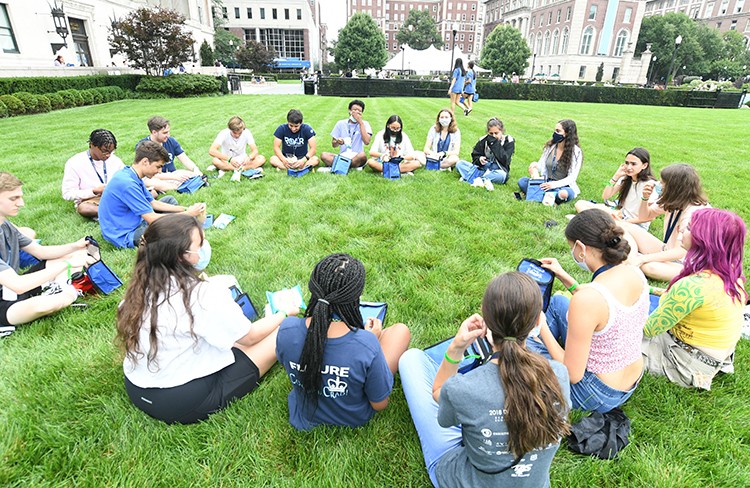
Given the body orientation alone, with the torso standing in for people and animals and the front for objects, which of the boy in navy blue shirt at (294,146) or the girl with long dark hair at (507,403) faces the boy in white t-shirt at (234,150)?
the girl with long dark hair

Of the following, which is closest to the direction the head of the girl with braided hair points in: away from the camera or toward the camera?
away from the camera

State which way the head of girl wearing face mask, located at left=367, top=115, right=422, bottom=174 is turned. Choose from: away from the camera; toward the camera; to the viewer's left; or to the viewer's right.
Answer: toward the camera

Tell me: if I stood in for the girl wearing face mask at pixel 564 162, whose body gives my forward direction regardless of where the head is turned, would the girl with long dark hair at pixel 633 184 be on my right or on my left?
on my left

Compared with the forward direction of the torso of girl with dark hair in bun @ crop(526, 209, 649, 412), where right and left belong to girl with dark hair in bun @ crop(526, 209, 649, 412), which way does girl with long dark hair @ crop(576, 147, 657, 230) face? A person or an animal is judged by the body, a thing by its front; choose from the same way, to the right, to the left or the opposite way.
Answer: to the left

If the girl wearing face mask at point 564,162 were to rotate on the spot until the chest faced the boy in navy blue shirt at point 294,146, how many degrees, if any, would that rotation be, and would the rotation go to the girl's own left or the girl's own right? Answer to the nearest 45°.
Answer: approximately 45° to the girl's own right

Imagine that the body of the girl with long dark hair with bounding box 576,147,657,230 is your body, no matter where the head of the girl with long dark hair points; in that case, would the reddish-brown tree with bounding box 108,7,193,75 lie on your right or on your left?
on your right

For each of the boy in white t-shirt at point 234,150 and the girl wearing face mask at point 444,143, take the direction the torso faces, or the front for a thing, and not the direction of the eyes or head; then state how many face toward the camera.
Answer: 2

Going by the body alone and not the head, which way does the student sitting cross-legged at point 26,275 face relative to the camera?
to the viewer's right

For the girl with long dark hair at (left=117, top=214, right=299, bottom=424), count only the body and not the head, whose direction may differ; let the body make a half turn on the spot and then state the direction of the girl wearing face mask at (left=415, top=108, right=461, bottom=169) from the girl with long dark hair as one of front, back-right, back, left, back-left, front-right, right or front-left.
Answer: back

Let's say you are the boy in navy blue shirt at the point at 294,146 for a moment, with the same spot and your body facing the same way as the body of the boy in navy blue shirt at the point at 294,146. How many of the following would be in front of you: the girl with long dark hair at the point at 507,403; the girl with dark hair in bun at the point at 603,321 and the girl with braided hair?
3

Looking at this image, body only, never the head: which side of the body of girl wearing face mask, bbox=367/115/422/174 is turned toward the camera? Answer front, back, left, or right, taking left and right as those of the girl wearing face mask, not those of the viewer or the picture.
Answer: front

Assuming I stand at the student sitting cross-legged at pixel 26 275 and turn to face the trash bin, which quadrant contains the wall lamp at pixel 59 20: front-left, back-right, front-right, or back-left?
front-left

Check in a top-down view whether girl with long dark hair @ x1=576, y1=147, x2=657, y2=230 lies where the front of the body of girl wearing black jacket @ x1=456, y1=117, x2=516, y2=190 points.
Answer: no

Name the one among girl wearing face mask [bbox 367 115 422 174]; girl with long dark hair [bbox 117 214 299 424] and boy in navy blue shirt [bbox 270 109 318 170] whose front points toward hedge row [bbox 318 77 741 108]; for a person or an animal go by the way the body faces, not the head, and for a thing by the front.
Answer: the girl with long dark hair

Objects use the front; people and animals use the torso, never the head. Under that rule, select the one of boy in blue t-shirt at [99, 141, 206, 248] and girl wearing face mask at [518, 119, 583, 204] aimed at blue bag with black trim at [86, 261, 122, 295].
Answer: the girl wearing face mask

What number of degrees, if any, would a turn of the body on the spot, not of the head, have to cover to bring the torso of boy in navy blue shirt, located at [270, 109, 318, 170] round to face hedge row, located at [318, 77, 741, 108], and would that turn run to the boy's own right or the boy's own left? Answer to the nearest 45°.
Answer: approximately 135° to the boy's own left

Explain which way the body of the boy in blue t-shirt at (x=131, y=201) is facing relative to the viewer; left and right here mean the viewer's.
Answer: facing to the right of the viewer

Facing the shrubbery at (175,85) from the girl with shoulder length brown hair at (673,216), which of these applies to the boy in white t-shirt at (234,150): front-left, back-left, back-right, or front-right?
front-left

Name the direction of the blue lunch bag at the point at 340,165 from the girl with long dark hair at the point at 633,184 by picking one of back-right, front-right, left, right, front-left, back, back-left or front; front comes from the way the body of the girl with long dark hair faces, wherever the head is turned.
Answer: front-right

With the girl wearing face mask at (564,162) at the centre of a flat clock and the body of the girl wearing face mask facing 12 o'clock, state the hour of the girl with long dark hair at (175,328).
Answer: The girl with long dark hair is roughly at 11 o'clock from the girl wearing face mask.

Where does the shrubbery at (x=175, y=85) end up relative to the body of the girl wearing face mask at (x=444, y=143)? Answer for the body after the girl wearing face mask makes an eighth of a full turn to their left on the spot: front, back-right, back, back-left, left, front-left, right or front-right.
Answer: back

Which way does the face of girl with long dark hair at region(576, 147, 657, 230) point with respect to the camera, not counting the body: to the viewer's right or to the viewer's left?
to the viewer's left

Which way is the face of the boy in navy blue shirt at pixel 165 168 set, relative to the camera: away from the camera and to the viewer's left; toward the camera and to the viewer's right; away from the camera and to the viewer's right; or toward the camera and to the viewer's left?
toward the camera and to the viewer's right
